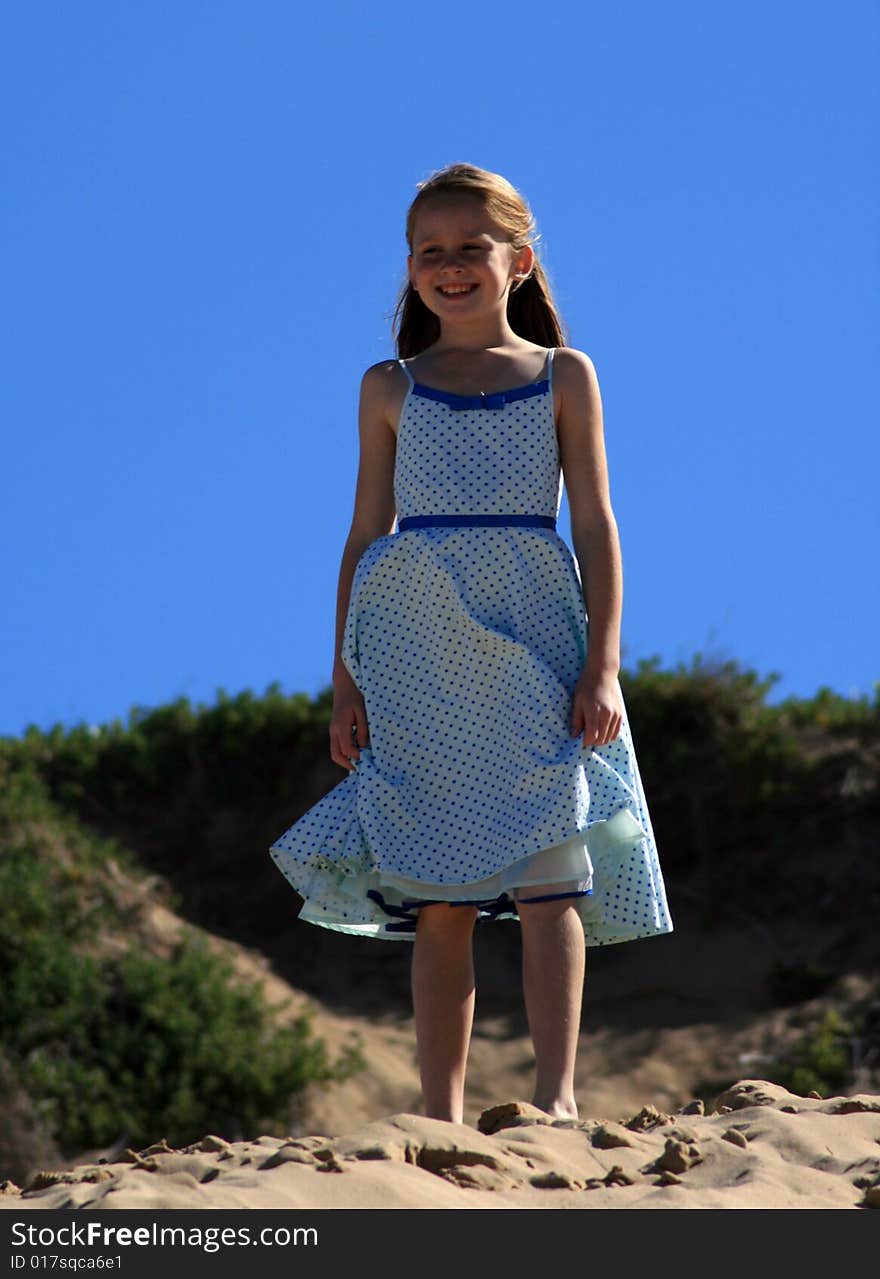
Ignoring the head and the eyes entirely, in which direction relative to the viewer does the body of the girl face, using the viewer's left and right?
facing the viewer

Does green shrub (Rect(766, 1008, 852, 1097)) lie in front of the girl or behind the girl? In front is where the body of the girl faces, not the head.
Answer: behind
